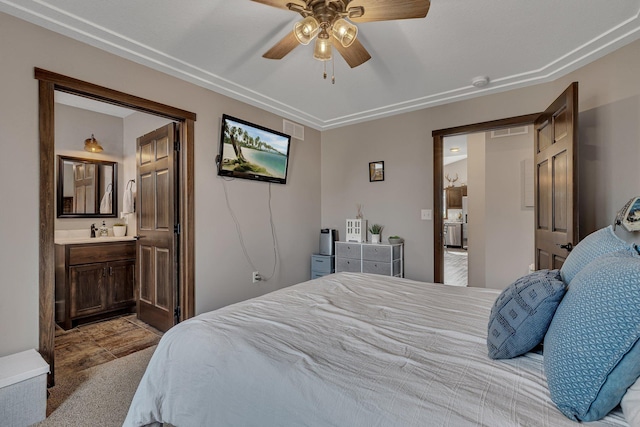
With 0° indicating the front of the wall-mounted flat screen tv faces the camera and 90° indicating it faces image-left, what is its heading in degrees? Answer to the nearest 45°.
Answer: approximately 315°

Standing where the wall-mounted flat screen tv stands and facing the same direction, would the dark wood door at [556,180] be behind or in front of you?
in front

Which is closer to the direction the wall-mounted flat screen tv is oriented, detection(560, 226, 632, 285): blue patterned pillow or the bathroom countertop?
the blue patterned pillow

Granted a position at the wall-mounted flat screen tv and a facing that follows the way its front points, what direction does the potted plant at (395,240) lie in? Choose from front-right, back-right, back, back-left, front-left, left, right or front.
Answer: front-left

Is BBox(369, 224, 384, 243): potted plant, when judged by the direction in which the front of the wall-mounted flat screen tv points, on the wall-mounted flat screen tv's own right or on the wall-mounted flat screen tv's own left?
on the wall-mounted flat screen tv's own left

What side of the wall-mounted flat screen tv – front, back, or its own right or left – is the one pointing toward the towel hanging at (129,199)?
back

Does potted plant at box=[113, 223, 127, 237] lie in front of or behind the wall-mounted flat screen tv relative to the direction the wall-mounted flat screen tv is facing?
behind

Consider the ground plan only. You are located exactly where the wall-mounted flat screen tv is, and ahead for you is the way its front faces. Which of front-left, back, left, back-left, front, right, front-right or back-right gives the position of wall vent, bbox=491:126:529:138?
front-left

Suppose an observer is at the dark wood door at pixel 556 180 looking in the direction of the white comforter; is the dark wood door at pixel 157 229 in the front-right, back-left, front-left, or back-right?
front-right

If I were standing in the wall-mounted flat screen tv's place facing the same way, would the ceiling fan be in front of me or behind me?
in front

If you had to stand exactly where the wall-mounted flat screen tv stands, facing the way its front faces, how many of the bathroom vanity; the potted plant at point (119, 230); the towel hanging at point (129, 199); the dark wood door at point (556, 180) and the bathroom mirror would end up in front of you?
1

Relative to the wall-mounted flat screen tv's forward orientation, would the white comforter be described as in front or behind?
in front
